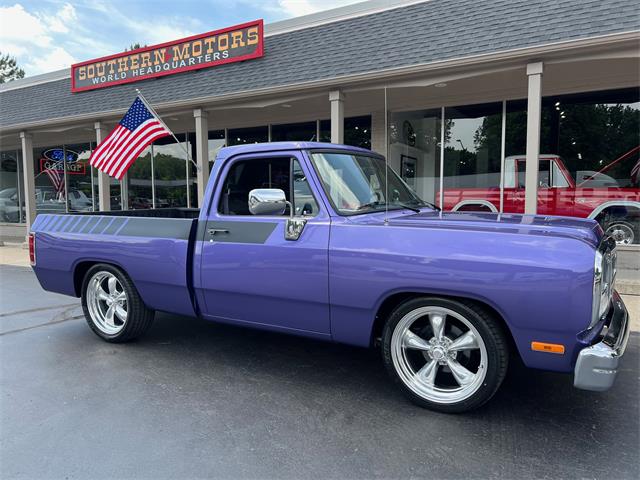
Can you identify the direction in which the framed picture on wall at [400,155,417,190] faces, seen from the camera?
facing the viewer and to the left of the viewer

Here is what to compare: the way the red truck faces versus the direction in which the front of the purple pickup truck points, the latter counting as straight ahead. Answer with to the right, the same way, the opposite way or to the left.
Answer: the same way

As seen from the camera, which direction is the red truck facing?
to the viewer's right

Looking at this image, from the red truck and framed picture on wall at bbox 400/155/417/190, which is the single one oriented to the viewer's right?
the red truck

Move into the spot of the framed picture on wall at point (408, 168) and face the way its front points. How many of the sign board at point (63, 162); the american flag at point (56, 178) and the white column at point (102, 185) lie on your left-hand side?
0

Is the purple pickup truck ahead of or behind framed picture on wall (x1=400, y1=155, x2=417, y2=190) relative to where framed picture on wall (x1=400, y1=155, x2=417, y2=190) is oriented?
ahead

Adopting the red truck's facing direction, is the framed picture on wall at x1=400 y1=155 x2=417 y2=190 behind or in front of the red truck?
behind

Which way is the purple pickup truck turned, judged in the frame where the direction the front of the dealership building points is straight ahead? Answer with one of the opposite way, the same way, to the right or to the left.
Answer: to the left

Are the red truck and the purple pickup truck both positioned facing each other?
no
